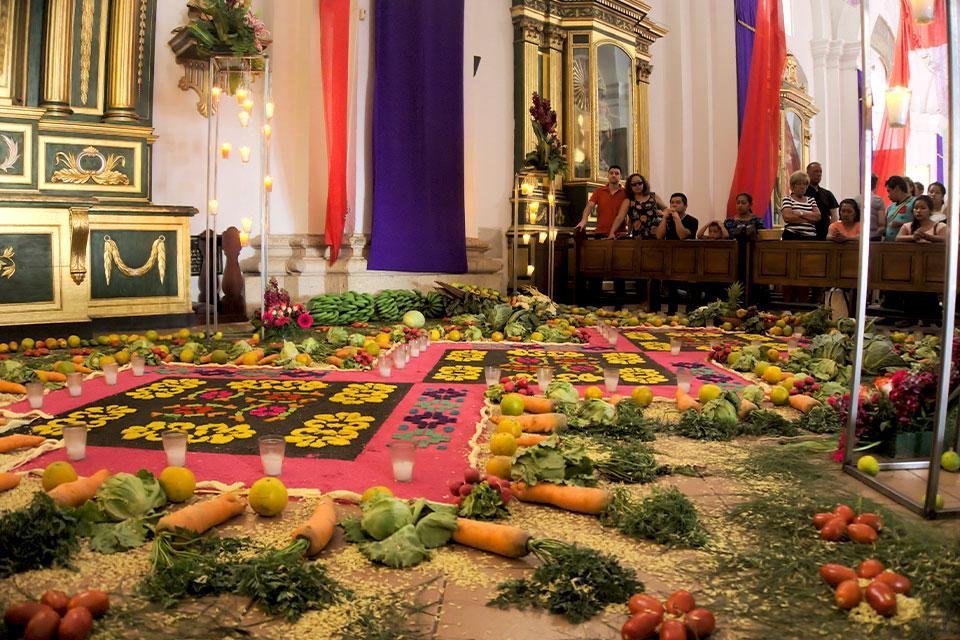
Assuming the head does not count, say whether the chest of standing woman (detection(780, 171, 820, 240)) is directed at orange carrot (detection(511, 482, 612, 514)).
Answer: yes

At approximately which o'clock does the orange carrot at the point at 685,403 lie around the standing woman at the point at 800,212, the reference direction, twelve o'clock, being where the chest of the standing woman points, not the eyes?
The orange carrot is roughly at 12 o'clock from the standing woman.

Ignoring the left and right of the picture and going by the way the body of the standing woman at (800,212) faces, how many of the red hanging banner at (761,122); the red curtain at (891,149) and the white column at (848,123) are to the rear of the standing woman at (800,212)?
3

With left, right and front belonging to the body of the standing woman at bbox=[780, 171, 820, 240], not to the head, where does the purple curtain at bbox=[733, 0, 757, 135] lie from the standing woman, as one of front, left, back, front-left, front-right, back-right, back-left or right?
back

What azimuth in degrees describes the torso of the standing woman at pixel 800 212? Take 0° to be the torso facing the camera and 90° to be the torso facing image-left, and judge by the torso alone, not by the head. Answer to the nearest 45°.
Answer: approximately 0°
